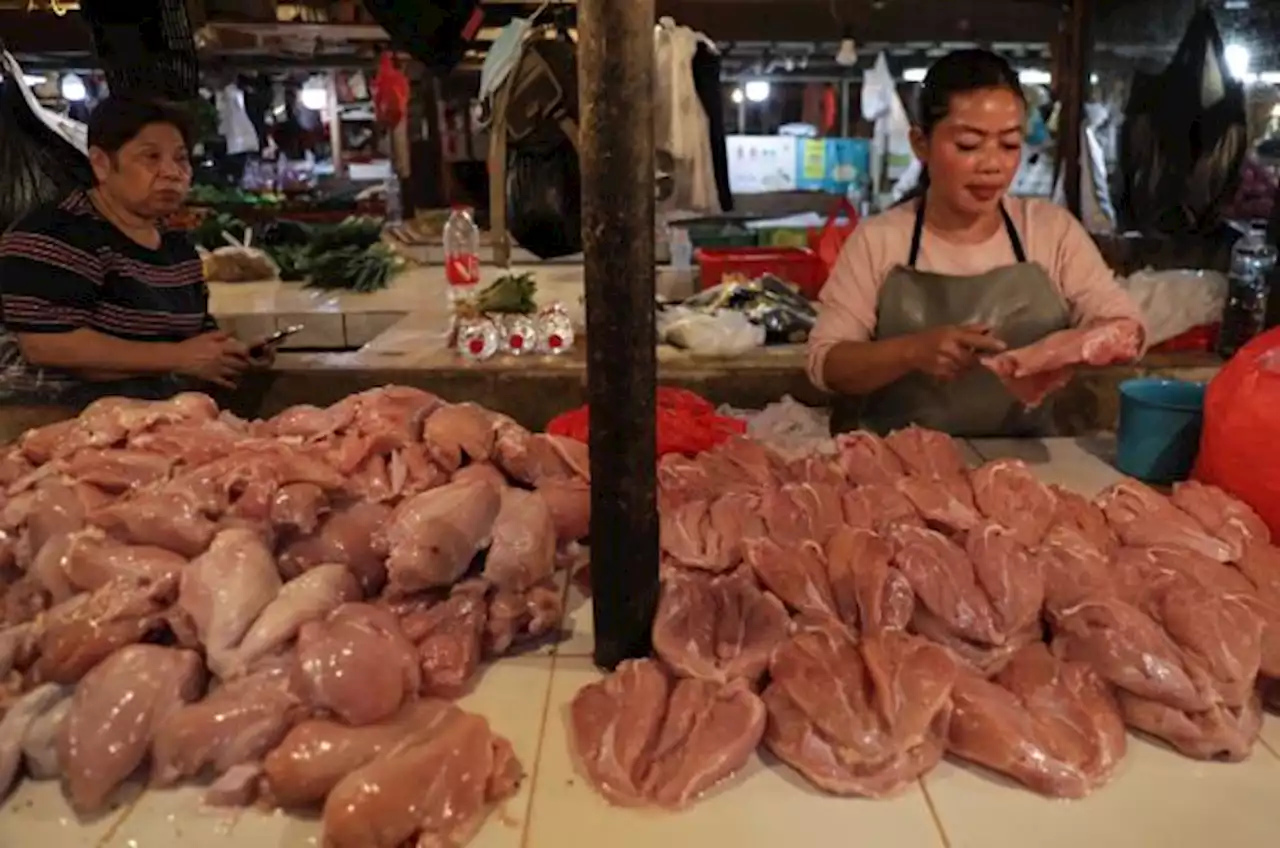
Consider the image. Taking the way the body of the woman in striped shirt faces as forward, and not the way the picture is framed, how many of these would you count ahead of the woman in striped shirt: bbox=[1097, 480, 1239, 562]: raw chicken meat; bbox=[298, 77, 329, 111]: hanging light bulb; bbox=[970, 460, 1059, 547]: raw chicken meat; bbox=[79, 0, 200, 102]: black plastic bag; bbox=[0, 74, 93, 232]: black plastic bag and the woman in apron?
3

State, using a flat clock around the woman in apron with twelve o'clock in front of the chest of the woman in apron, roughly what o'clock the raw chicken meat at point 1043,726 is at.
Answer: The raw chicken meat is roughly at 12 o'clock from the woman in apron.

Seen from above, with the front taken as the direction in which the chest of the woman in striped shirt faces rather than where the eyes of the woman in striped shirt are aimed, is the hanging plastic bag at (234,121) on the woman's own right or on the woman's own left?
on the woman's own left

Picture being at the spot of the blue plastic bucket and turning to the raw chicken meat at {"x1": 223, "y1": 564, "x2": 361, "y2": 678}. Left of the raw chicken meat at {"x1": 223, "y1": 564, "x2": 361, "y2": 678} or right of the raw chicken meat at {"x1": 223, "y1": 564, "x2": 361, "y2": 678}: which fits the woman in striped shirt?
right

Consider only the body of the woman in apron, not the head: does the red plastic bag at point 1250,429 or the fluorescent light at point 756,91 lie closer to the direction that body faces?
the red plastic bag

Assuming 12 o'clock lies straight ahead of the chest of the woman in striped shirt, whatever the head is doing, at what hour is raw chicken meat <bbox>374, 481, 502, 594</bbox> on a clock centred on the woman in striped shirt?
The raw chicken meat is roughly at 1 o'clock from the woman in striped shirt.

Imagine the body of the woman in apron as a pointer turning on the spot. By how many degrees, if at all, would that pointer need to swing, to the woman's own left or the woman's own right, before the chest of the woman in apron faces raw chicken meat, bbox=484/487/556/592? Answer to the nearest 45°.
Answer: approximately 45° to the woman's own right

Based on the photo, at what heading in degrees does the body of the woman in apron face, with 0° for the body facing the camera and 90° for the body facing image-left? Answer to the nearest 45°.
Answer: approximately 0°

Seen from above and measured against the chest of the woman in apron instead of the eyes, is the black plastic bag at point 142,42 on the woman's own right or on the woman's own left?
on the woman's own right

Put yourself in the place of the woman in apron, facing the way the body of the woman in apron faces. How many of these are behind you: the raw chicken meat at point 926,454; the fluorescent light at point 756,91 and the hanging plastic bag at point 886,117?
2

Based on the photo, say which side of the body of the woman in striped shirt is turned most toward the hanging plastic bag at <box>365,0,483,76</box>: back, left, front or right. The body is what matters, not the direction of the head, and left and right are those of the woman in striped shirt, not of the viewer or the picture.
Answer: left

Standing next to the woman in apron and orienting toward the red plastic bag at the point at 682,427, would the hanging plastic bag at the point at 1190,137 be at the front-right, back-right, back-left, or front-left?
back-right

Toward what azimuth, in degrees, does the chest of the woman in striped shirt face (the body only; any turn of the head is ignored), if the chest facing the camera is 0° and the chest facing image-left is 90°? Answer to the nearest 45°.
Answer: approximately 315°
